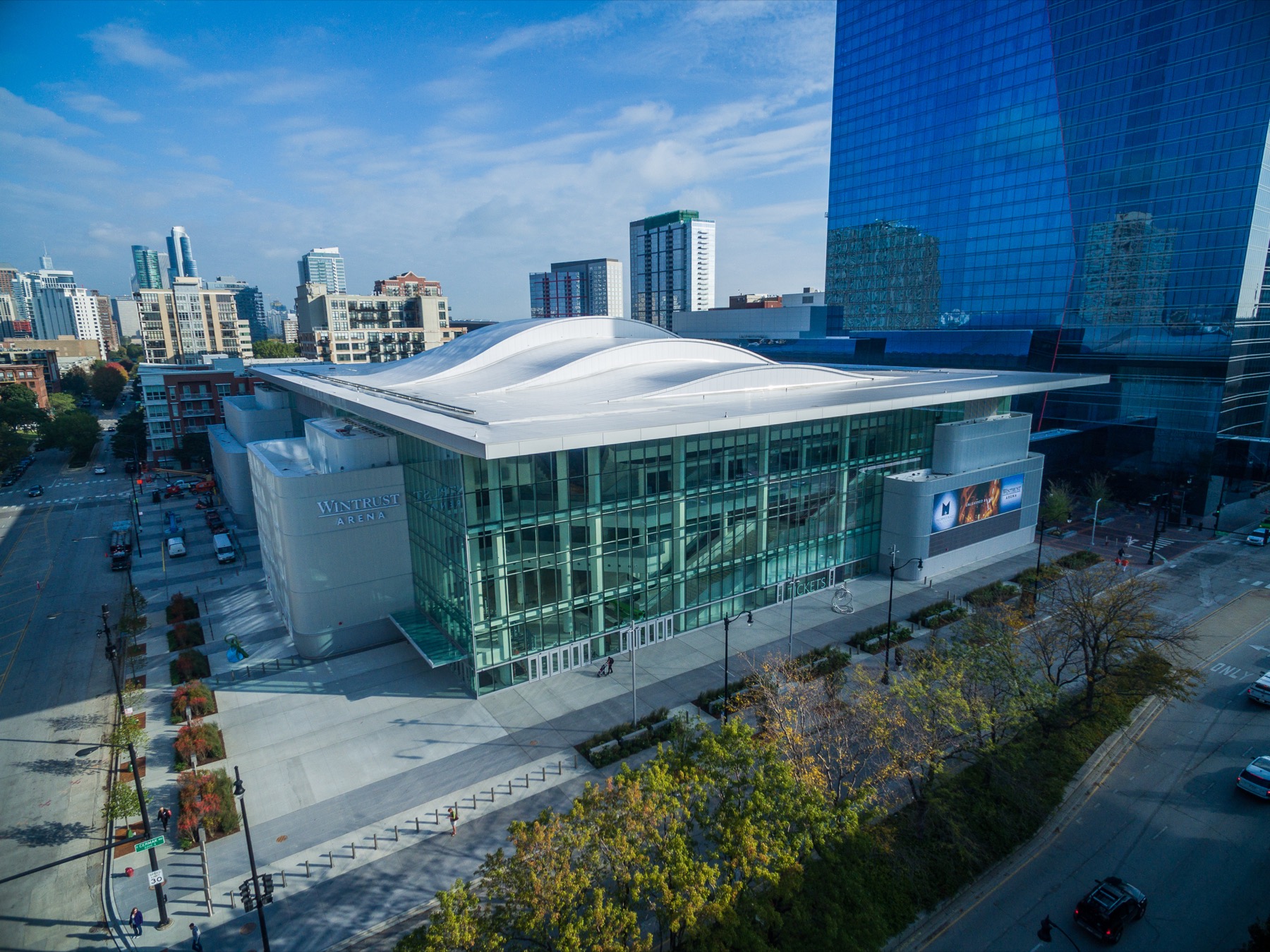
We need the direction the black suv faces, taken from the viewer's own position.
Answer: facing away from the viewer and to the right of the viewer

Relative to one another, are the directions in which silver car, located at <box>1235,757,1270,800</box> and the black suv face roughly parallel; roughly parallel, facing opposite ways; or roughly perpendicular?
roughly parallel

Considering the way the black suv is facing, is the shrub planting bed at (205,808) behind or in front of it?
behind

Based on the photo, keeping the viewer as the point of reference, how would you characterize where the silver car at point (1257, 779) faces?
facing away from the viewer and to the right of the viewer

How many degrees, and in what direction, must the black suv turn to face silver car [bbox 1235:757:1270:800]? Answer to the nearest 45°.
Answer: approximately 45° to its left

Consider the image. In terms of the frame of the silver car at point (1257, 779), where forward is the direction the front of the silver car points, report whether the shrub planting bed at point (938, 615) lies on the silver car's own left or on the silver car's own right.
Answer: on the silver car's own left

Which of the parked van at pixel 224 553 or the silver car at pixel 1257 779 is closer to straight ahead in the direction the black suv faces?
the silver car

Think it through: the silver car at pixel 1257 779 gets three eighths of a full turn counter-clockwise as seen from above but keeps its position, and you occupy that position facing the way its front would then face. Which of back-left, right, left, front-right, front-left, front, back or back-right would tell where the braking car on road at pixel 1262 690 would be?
right

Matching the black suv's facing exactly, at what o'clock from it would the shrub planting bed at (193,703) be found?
The shrub planting bed is roughly at 7 o'clock from the black suv.

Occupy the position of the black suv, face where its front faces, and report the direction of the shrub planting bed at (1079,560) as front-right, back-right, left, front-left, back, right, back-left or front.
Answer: front-left

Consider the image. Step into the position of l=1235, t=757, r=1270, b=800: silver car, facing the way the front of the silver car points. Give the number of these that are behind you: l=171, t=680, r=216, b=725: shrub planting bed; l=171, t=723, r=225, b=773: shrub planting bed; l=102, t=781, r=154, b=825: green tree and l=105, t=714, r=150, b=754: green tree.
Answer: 4

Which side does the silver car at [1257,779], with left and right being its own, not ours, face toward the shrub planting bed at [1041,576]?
left

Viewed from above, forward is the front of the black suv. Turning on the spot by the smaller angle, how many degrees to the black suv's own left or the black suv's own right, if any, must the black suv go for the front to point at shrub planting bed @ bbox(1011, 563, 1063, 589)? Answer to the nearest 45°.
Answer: approximately 45° to the black suv's own left

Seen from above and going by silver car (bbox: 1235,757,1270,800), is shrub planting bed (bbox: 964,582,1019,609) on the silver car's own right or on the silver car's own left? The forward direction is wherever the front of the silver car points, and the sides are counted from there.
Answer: on the silver car's own left
